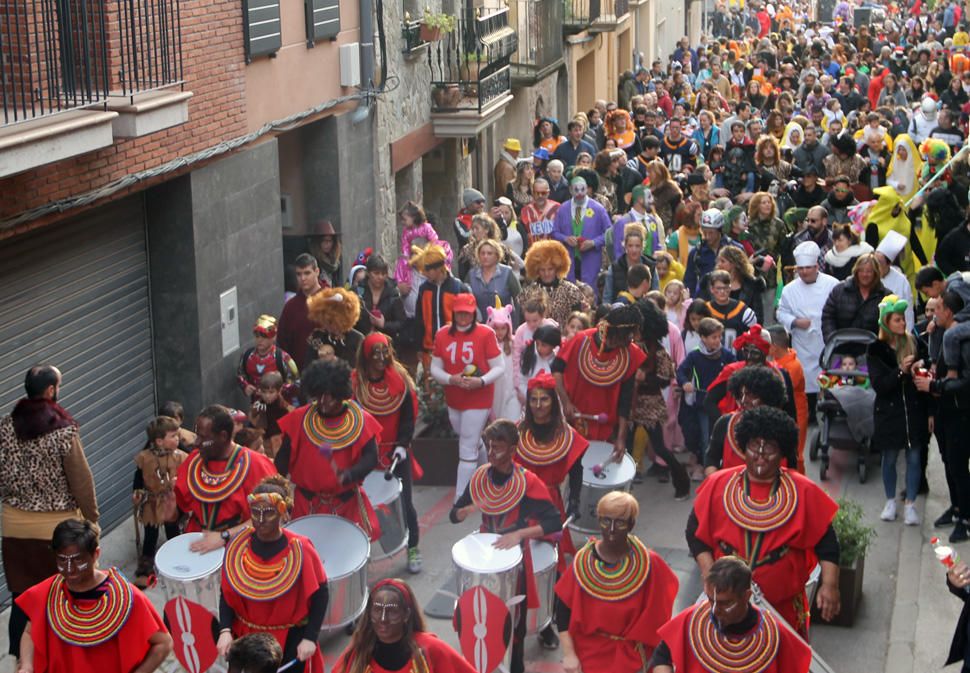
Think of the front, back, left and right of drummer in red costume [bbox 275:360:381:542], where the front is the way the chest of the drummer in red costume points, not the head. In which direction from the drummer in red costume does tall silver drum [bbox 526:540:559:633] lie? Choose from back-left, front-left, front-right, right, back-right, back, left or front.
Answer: front-left

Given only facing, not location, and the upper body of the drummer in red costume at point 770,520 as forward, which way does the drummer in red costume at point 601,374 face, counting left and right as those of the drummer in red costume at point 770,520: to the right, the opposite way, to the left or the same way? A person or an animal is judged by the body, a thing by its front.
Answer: the same way

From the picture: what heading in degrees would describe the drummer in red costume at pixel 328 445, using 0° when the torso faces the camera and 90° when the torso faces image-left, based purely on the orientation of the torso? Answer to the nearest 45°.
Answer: approximately 0°

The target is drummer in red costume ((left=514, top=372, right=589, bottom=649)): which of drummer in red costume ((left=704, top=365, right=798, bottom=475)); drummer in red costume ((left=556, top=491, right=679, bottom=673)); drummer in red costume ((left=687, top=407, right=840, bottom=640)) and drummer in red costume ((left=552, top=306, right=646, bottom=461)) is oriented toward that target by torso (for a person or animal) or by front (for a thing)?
drummer in red costume ((left=552, top=306, right=646, bottom=461))

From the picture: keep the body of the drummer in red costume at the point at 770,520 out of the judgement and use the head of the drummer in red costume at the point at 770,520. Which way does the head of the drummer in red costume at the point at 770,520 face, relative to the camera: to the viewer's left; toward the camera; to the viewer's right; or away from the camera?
toward the camera

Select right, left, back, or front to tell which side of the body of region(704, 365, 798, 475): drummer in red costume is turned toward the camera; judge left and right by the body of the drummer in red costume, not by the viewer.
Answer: front

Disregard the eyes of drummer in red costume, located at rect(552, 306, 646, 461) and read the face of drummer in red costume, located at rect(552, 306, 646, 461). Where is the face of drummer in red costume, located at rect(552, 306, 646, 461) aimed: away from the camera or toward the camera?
toward the camera

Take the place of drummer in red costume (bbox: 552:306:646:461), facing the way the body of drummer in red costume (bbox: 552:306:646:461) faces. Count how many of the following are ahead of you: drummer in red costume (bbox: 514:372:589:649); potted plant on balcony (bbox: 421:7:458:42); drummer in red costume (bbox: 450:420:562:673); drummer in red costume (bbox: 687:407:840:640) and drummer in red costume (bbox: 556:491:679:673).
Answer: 4

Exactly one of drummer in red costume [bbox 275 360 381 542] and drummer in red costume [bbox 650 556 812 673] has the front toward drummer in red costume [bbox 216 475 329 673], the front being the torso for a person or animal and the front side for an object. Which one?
drummer in red costume [bbox 275 360 381 542]

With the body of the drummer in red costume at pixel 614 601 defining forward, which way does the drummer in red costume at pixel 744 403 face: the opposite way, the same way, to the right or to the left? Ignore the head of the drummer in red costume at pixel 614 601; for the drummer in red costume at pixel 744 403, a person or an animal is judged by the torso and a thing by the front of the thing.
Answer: the same way

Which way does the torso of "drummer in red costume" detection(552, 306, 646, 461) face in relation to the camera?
toward the camera

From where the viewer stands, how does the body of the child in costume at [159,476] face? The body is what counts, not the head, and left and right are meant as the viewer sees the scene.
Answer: facing the viewer and to the right of the viewer

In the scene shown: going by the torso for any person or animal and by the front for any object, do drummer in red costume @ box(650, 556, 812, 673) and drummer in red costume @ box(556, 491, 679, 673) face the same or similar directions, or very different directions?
same or similar directions

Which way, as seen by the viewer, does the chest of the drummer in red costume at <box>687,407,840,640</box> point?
toward the camera

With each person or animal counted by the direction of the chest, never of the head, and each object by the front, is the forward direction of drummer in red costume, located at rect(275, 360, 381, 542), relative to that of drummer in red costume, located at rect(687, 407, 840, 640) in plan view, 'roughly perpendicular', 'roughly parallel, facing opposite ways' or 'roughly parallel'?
roughly parallel

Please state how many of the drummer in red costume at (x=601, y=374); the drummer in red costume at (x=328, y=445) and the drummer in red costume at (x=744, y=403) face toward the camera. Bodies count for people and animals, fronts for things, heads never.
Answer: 3

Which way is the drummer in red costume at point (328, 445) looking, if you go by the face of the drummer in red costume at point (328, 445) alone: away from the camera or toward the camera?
toward the camera

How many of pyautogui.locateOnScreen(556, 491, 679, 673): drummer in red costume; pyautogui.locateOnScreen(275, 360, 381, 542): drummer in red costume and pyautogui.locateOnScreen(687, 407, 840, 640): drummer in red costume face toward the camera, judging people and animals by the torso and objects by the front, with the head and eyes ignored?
3

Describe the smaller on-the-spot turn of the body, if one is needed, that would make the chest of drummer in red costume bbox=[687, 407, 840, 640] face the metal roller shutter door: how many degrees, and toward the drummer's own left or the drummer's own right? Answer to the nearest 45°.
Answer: approximately 135° to the drummer's own right
